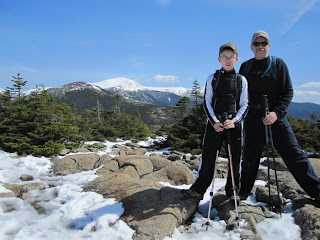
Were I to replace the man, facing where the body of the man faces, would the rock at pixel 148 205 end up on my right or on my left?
on my right

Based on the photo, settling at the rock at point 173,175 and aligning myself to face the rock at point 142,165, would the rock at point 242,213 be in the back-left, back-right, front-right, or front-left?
back-left

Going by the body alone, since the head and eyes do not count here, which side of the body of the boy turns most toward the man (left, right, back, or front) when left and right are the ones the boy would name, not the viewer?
left

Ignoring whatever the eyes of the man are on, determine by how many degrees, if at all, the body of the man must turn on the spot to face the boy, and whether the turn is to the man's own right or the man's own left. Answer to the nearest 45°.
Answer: approximately 45° to the man's own right

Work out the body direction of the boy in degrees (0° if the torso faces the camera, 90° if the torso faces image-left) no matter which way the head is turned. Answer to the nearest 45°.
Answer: approximately 0°

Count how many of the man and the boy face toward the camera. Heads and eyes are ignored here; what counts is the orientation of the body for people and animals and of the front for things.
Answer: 2

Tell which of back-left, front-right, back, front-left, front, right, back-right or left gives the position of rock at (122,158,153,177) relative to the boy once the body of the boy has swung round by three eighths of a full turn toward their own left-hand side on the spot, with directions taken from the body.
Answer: left

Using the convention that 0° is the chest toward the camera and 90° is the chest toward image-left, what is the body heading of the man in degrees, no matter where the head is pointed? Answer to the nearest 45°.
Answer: approximately 0°

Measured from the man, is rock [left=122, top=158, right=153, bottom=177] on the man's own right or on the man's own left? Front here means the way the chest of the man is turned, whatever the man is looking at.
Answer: on the man's own right
